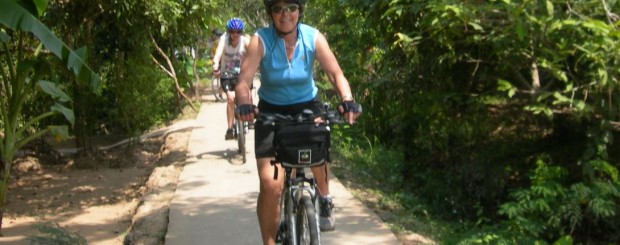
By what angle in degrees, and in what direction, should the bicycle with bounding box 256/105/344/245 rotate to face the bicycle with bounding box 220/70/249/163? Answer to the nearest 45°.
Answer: approximately 180°

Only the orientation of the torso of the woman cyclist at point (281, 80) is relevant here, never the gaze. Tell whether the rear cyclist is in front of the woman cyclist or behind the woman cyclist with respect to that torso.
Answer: behind

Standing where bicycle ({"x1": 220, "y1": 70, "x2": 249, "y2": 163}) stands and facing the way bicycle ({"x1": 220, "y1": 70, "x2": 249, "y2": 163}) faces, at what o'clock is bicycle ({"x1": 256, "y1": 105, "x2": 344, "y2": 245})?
bicycle ({"x1": 256, "y1": 105, "x2": 344, "y2": 245}) is roughly at 12 o'clock from bicycle ({"x1": 220, "y1": 70, "x2": 249, "y2": 163}).

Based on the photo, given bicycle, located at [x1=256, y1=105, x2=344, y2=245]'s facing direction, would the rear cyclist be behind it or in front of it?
behind

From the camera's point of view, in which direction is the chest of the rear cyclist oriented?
toward the camera

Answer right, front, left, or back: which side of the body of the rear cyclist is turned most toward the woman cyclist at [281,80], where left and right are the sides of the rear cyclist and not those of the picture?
front

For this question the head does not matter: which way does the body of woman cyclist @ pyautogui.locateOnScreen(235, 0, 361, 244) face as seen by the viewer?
toward the camera

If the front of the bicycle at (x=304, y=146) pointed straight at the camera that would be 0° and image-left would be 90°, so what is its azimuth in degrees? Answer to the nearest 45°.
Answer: approximately 0°

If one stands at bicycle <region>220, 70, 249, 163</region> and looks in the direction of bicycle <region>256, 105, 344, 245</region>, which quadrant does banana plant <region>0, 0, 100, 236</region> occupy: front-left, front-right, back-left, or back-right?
front-right

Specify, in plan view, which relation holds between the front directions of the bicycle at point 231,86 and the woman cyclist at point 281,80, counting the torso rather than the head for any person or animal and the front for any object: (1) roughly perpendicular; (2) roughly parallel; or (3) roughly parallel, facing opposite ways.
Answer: roughly parallel

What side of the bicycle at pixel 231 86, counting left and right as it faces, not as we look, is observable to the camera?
front

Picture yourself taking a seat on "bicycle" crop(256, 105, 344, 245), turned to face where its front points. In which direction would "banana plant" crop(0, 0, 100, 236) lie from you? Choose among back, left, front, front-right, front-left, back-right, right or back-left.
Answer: back-right
